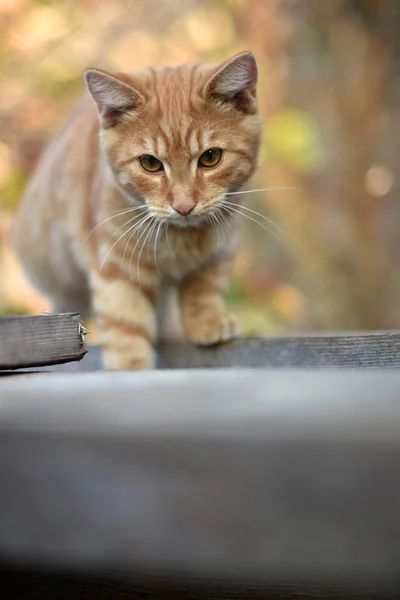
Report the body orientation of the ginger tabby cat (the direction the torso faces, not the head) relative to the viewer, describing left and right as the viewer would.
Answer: facing the viewer and to the right of the viewer

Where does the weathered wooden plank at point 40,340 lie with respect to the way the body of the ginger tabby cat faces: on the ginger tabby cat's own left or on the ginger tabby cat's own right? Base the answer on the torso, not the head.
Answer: on the ginger tabby cat's own right

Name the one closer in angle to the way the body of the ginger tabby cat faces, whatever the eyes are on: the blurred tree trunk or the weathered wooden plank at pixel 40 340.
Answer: the weathered wooden plank
